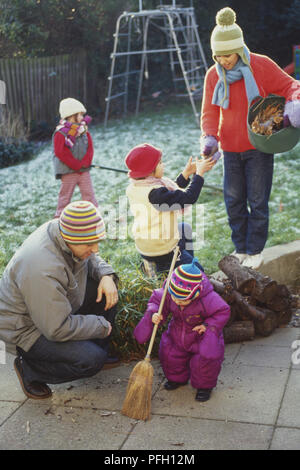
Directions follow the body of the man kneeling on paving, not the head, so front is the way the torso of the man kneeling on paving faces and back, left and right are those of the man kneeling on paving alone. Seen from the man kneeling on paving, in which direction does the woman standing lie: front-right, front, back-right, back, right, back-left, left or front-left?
front-left

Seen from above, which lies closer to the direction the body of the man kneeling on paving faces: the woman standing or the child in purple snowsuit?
the child in purple snowsuit

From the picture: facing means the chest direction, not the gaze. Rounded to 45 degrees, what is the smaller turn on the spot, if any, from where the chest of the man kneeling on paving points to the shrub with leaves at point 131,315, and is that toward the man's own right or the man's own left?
approximately 45° to the man's own left

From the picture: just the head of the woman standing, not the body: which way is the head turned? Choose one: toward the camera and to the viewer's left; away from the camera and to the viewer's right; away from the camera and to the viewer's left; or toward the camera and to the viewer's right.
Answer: toward the camera and to the viewer's left

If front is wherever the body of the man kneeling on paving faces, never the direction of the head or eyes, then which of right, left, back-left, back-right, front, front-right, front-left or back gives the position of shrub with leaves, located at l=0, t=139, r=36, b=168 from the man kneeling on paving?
left

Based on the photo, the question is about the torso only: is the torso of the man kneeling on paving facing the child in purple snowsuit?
yes

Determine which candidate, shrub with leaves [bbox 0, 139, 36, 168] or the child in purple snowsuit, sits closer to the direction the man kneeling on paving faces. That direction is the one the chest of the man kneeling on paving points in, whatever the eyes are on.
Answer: the child in purple snowsuit

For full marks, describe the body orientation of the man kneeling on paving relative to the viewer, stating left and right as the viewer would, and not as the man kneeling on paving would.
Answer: facing to the right of the viewer
